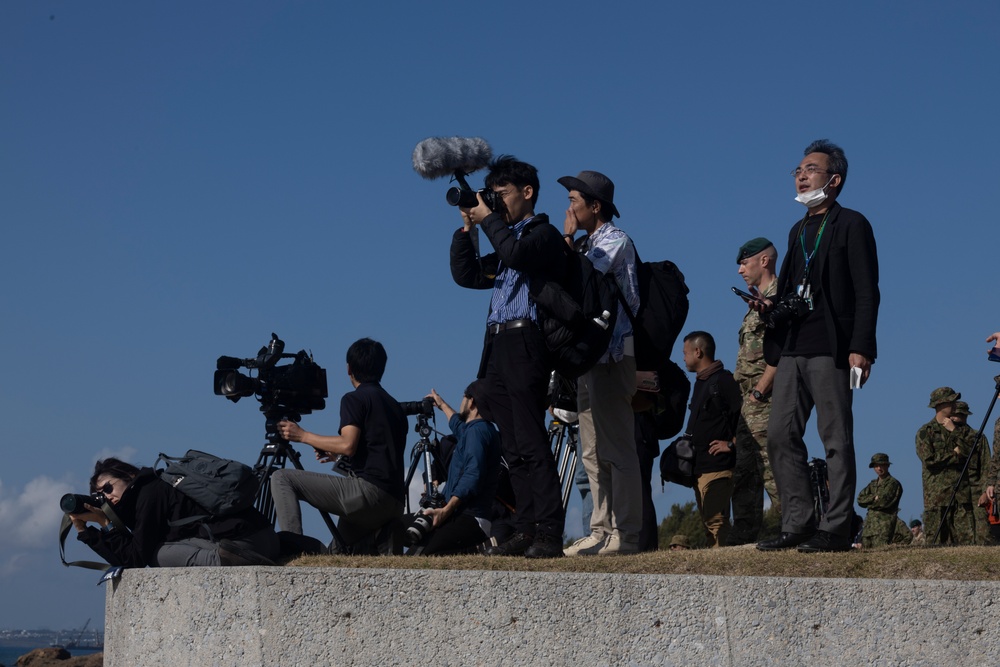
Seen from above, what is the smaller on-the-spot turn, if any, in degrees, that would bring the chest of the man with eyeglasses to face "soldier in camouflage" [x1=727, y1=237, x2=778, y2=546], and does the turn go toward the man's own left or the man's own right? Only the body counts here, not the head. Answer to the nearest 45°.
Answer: approximately 135° to the man's own right

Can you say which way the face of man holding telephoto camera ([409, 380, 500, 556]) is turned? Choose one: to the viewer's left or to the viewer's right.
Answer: to the viewer's left

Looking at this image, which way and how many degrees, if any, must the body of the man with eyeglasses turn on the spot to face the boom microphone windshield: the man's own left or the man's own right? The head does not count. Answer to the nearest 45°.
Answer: approximately 45° to the man's own right

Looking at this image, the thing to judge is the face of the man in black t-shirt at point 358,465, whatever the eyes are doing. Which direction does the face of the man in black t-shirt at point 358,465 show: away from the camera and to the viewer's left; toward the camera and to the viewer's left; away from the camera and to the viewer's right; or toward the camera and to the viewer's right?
away from the camera and to the viewer's left

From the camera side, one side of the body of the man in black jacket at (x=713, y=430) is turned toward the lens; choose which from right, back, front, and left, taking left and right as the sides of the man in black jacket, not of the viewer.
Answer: left

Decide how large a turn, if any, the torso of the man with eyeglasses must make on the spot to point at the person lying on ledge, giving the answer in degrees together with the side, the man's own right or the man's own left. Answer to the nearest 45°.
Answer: approximately 45° to the man's own right

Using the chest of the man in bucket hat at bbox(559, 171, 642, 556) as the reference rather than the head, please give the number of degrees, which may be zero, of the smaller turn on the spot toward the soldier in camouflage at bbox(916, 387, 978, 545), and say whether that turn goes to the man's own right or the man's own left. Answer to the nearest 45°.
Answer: approximately 135° to the man's own right

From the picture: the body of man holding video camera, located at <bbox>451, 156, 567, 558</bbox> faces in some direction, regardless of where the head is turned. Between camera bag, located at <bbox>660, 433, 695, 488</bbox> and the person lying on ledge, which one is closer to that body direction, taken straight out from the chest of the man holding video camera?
the person lying on ledge
